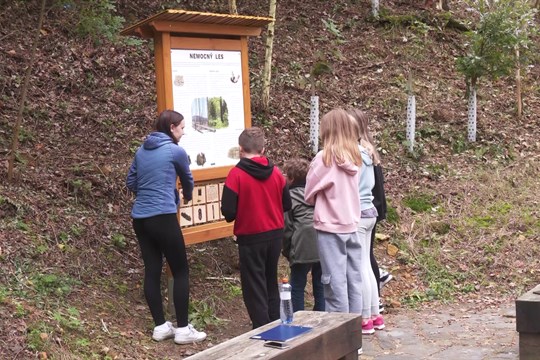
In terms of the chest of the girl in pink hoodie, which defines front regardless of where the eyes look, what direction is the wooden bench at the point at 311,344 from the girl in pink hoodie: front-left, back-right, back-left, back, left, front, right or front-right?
back-left

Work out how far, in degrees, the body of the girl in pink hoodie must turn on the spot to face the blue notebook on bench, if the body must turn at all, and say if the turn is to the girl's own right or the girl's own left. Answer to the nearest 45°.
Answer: approximately 135° to the girl's own left

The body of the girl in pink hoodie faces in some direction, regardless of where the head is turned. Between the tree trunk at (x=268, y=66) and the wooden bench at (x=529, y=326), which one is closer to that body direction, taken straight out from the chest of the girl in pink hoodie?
the tree trunk

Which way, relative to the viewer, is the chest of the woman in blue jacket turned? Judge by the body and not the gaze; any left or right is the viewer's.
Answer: facing away from the viewer and to the right of the viewer

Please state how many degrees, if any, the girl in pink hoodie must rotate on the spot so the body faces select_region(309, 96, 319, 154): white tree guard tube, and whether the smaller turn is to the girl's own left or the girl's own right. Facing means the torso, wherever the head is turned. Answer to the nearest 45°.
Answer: approximately 45° to the girl's own right

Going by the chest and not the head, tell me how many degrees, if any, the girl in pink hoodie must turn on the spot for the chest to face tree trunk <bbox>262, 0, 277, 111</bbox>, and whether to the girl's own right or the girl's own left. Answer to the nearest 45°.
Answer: approximately 45° to the girl's own right

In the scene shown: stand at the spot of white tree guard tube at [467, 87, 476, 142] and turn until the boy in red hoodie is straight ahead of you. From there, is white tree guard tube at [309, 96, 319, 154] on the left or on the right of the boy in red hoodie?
right

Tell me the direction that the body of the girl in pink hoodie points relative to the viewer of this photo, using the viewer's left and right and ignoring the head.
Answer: facing away from the viewer and to the left of the viewer

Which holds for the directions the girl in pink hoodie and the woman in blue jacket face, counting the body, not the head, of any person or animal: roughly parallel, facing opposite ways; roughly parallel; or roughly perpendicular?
roughly perpendicular

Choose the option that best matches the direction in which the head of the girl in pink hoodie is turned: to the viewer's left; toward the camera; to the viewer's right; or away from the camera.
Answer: away from the camera

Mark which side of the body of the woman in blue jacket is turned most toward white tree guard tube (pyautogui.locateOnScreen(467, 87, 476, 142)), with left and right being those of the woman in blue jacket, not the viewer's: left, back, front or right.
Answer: front

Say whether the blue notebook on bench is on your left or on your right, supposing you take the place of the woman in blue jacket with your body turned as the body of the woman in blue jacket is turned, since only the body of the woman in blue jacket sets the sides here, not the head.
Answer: on your right

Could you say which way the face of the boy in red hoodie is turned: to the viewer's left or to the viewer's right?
to the viewer's left
